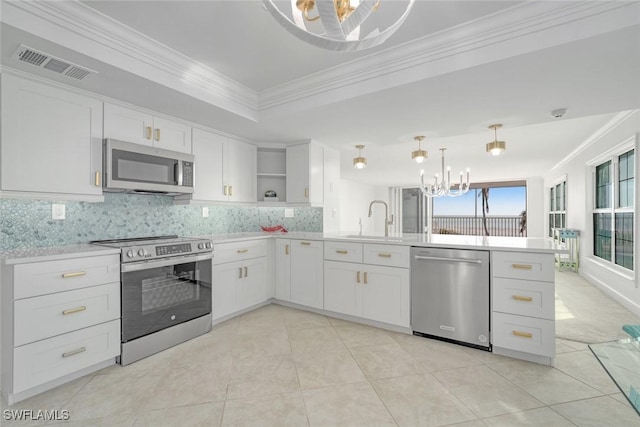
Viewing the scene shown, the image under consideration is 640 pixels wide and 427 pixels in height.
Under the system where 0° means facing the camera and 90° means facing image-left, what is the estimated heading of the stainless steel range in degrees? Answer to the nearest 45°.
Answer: approximately 315°

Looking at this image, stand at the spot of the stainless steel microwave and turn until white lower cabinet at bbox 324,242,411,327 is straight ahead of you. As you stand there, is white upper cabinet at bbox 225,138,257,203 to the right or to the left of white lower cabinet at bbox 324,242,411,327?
left

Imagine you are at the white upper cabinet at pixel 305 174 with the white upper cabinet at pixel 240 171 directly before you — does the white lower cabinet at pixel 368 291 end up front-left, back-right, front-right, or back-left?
back-left

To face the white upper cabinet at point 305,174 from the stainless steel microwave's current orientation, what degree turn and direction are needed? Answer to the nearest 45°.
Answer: approximately 45° to its left

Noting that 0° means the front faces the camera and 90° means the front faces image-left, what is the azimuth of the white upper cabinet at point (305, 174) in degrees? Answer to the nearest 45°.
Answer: approximately 45°
